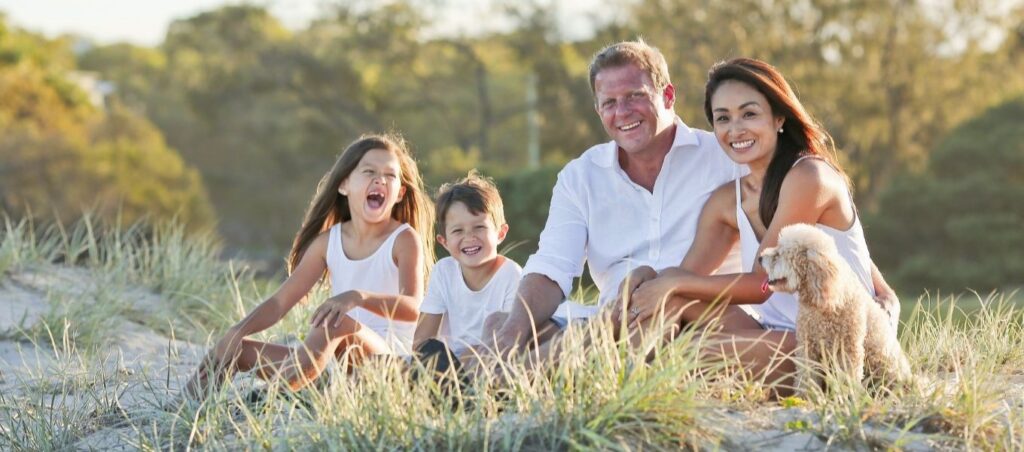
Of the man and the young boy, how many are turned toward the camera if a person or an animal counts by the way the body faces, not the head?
2

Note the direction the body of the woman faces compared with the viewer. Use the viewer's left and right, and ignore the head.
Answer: facing the viewer and to the left of the viewer

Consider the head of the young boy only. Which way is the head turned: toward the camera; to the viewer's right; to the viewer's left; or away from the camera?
toward the camera

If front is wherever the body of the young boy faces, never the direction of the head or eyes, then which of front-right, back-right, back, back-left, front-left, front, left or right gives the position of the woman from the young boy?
front-left

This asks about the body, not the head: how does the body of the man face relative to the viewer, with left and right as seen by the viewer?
facing the viewer

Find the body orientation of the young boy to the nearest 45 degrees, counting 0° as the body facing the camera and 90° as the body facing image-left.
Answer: approximately 0°

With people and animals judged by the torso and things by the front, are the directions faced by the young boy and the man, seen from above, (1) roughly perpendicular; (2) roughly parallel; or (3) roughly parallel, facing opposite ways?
roughly parallel

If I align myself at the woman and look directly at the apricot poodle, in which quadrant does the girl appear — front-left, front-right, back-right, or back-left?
back-right

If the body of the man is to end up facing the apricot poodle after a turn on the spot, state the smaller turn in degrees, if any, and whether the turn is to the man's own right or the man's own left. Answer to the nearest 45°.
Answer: approximately 45° to the man's own left

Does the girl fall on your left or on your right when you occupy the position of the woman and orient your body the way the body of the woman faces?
on your right
